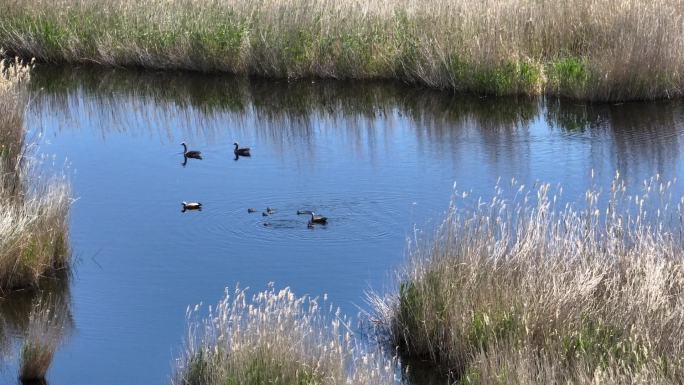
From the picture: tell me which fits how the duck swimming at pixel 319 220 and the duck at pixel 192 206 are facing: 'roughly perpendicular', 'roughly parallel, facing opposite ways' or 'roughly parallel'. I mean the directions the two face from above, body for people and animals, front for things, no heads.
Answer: roughly parallel

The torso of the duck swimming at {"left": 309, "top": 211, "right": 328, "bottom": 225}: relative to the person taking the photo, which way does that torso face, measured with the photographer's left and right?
facing to the left of the viewer

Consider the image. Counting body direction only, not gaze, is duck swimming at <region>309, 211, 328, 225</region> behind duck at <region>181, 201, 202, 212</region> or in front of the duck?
behind

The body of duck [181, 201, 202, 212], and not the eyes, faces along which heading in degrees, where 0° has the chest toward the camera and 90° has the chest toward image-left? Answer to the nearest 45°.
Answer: approximately 90°
